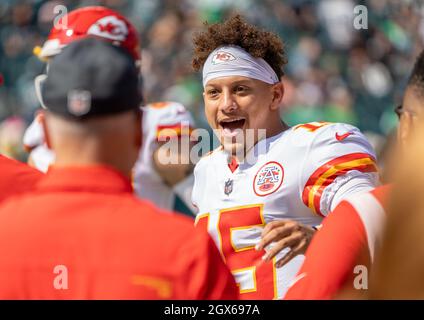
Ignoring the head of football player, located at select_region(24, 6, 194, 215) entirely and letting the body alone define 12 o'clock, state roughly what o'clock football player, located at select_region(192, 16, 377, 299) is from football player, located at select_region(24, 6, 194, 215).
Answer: football player, located at select_region(192, 16, 377, 299) is roughly at 10 o'clock from football player, located at select_region(24, 6, 194, 215).

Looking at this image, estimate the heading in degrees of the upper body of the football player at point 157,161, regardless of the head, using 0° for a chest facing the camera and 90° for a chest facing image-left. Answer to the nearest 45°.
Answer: approximately 45°

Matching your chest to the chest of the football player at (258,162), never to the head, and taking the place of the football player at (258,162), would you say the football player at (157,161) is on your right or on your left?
on your right

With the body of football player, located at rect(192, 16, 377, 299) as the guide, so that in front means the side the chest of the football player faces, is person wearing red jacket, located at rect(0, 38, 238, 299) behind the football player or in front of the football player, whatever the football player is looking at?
in front

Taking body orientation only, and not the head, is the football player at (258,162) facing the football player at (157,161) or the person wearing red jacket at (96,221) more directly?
the person wearing red jacket

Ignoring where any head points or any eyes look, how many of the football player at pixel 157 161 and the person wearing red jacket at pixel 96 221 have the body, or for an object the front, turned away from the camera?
1

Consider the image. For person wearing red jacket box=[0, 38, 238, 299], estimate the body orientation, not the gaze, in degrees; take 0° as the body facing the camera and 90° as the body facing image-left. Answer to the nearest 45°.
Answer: approximately 180°

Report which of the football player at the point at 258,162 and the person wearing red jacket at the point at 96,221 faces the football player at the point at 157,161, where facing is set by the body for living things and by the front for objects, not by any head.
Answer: the person wearing red jacket

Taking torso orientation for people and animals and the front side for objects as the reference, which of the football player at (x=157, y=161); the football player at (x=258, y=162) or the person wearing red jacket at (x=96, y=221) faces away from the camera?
the person wearing red jacket

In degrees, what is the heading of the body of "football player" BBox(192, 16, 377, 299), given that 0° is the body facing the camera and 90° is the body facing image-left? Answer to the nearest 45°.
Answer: approximately 45°

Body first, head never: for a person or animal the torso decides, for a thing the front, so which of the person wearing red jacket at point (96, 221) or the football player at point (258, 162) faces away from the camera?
the person wearing red jacket
